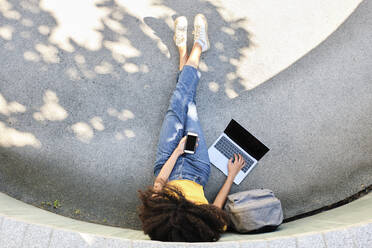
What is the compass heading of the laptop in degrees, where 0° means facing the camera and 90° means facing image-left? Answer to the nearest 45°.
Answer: approximately 45°

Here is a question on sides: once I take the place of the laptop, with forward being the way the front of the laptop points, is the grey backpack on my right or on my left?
on my left
